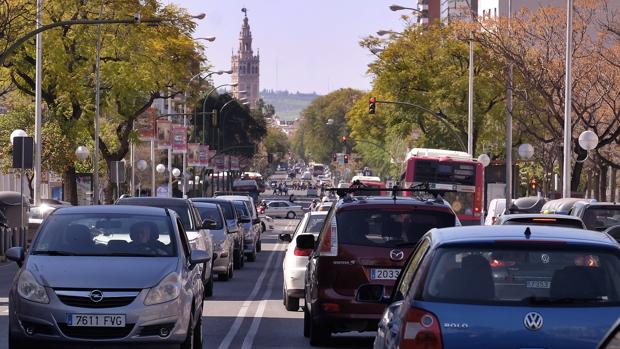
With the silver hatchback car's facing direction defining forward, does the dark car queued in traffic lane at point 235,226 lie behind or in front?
behind

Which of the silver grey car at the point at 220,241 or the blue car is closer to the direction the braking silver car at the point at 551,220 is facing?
the silver grey car

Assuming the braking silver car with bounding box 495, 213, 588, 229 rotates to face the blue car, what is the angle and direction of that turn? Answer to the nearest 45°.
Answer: approximately 180°

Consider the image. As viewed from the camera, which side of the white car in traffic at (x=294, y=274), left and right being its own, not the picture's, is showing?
back

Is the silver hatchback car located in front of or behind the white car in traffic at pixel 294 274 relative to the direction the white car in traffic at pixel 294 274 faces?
behind

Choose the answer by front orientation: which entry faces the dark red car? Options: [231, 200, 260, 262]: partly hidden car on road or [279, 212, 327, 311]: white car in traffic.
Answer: [231, 200, 260, 262]: partly hidden car on road

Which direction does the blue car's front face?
away from the camera

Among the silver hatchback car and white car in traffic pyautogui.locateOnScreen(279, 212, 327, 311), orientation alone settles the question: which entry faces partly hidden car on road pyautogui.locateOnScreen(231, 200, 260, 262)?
white car in traffic pyautogui.locateOnScreen(279, 212, 327, 311)

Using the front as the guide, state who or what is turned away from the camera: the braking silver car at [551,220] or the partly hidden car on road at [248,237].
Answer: the braking silver car at [551,220]

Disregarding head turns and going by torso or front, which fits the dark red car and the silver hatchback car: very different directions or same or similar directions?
very different directions

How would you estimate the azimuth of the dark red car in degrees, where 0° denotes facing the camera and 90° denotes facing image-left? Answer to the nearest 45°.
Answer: approximately 180°

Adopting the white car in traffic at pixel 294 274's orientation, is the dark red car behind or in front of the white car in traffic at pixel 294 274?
behind

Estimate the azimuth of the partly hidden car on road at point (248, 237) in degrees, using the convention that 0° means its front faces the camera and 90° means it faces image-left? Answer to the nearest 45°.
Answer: approximately 0°

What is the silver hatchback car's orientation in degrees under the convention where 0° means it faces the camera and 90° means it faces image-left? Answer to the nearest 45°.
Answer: approximately 0°

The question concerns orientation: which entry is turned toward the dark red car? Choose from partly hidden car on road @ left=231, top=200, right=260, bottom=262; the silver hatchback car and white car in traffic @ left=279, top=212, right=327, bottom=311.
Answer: partly hidden car on road @ left=231, top=200, right=260, bottom=262
